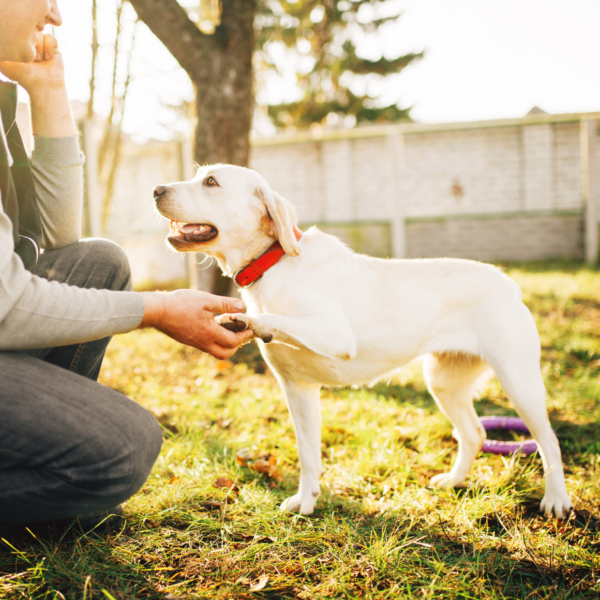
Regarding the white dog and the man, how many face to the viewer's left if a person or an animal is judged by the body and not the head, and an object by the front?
1

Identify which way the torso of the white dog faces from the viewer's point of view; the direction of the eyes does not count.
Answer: to the viewer's left

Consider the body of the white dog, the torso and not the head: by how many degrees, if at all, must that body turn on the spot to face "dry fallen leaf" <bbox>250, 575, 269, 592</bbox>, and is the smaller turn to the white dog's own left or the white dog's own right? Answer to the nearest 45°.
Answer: approximately 90° to the white dog's own left

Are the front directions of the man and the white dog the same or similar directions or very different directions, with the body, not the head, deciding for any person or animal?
very different directions

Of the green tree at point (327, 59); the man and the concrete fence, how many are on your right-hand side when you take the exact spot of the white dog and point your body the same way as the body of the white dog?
2

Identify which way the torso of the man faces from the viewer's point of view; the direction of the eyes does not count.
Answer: to the viewer's right

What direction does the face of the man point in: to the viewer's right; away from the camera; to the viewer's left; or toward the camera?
to the viewer's right
